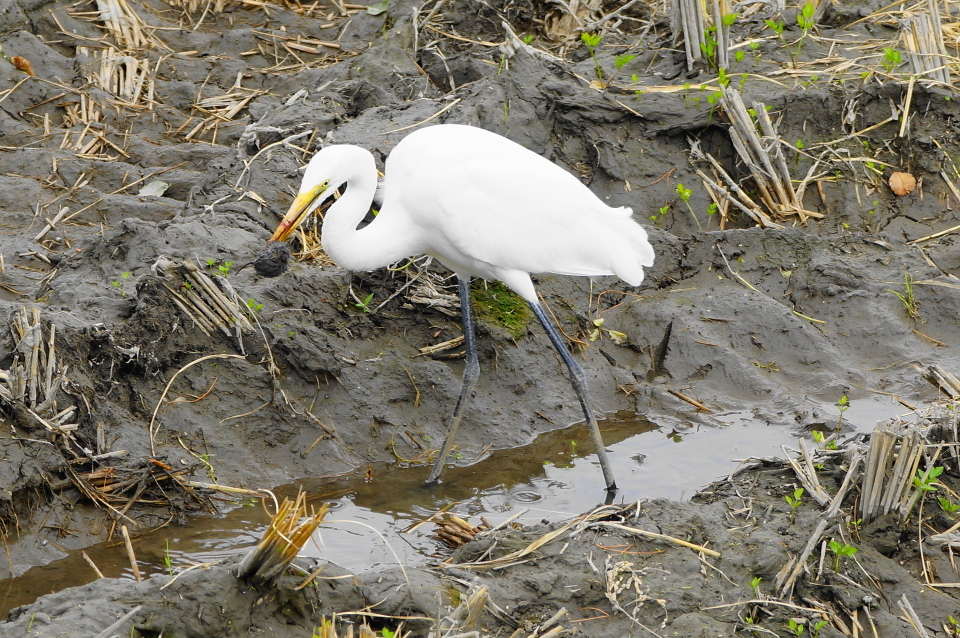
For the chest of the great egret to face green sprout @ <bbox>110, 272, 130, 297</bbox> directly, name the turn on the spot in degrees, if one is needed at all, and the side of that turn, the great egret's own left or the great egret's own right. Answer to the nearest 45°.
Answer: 0° — it already faces it

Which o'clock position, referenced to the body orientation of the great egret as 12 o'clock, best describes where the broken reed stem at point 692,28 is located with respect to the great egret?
The broken reed stem is roughly at 4 o'clock from the great egret.

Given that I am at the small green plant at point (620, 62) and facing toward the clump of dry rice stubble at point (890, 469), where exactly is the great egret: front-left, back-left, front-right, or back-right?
front-right

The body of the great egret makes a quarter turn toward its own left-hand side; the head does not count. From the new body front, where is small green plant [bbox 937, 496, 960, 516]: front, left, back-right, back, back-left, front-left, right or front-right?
front-left

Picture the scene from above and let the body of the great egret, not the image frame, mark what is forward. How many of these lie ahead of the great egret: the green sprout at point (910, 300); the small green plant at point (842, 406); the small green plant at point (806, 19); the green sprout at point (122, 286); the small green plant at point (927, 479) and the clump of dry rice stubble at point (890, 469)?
1

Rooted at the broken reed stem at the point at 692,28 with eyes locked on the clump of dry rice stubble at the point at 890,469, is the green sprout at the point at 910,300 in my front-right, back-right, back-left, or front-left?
front-left

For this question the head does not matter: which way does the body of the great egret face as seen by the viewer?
to the viewer's left

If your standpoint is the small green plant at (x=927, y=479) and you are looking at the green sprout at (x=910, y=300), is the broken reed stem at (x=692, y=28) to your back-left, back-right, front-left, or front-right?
front-left

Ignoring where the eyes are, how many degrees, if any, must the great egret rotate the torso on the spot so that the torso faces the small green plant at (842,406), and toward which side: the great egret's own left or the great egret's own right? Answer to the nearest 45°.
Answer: approximately 180°

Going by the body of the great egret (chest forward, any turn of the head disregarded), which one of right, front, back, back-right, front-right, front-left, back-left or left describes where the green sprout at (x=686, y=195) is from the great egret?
back-right

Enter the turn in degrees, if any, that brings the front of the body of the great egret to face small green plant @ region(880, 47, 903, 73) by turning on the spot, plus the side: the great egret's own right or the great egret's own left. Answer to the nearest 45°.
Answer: approximately 135° to the great egret's own right

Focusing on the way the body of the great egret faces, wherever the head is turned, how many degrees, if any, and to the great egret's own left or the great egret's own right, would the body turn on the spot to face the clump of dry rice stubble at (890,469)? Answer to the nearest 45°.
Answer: approximately 135° to the great egret's own left

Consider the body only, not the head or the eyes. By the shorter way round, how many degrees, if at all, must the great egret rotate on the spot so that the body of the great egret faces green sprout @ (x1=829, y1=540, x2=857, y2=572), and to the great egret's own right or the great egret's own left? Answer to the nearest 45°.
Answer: approximately 135° to the great egret's own left

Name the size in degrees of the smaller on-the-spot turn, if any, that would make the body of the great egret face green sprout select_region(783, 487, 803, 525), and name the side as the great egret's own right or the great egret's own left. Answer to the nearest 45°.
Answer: approximately 135° to the great egret's own left

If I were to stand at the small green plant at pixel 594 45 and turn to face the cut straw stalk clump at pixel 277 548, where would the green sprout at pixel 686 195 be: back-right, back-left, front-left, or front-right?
front-left
